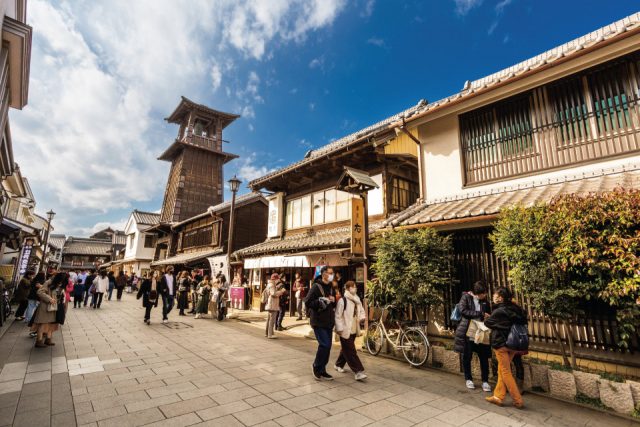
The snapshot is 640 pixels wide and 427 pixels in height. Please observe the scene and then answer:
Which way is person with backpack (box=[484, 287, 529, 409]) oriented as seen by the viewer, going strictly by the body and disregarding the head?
to the viewer's left

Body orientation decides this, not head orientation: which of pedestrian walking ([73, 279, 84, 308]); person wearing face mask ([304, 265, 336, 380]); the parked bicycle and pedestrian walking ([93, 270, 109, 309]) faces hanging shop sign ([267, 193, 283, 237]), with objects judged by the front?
the parked bicycle

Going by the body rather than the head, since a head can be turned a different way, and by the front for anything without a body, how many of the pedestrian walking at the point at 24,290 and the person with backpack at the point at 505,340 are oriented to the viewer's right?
1
